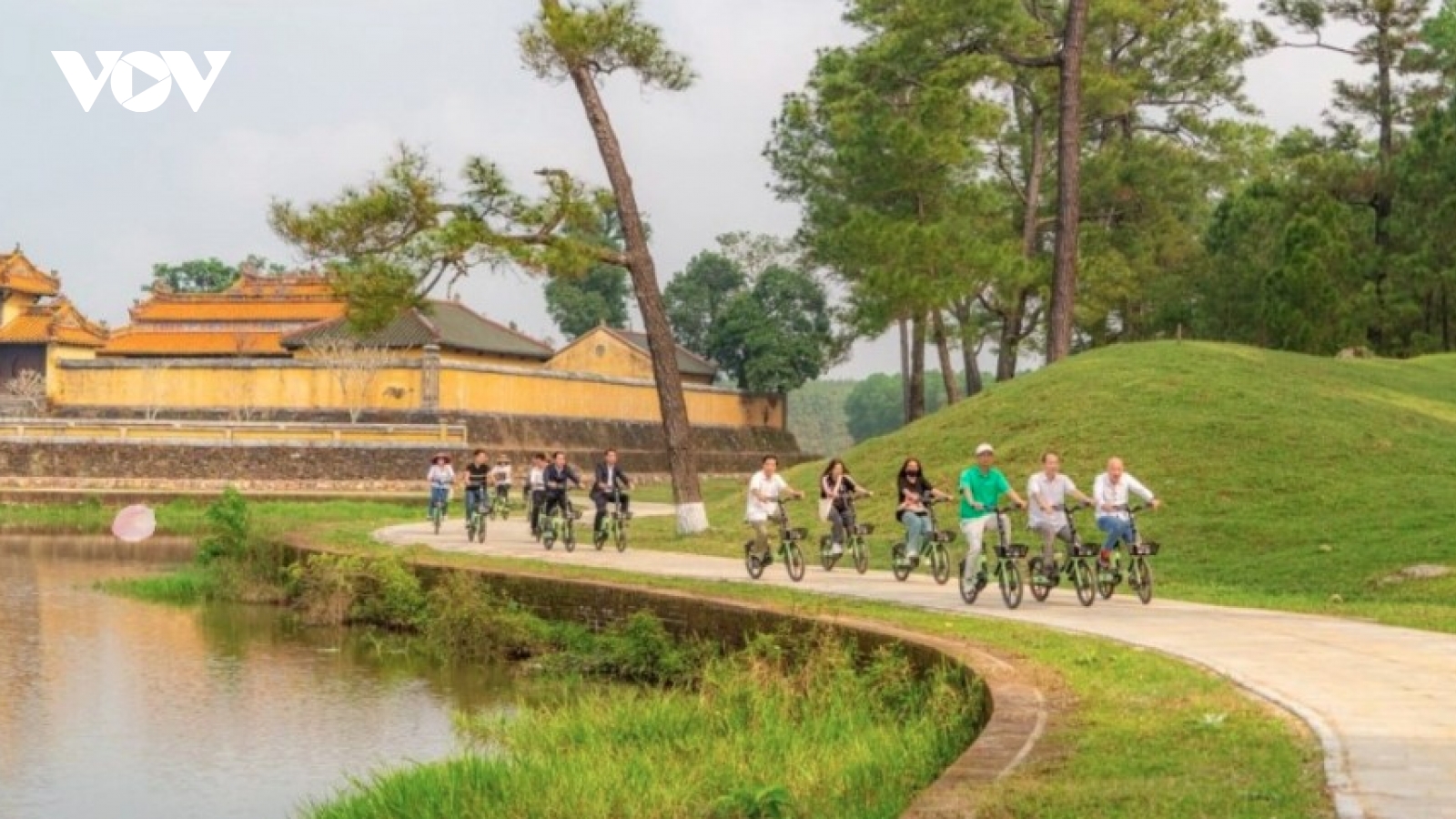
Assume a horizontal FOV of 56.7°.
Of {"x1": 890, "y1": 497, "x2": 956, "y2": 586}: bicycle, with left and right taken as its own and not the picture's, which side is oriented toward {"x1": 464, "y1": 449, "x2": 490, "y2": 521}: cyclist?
back

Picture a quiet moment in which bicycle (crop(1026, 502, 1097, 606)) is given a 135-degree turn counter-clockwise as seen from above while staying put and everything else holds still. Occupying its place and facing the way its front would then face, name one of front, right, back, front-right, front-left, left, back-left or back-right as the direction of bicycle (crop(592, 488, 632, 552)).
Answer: front-left

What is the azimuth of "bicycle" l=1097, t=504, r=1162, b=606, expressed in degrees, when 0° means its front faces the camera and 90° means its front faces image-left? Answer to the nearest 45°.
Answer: approximately 315°

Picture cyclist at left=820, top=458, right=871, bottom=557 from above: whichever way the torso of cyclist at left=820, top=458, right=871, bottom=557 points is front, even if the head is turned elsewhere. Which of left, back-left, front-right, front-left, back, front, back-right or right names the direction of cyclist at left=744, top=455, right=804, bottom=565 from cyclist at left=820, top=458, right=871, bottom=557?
right

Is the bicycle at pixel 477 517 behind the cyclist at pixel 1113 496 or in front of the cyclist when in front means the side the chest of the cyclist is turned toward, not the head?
behind

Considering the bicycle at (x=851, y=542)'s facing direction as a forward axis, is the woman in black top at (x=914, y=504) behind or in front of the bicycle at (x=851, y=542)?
in front

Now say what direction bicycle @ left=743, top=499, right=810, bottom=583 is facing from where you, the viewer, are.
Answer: facing the viewer and to the right of the viewer

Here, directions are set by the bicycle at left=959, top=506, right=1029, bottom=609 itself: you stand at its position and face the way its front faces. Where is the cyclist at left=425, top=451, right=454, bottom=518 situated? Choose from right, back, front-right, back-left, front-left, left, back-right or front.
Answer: back

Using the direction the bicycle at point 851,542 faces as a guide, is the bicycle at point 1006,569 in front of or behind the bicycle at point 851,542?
in front
